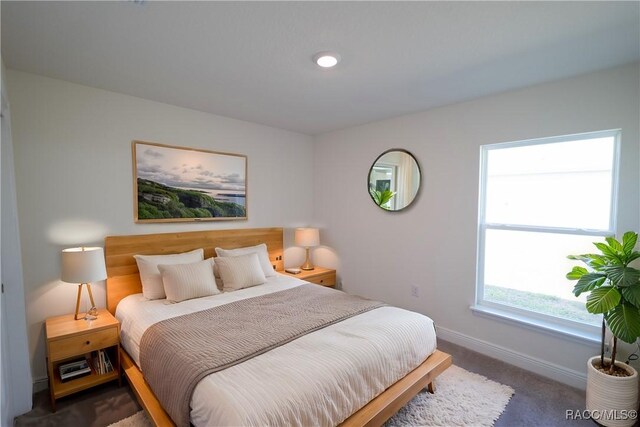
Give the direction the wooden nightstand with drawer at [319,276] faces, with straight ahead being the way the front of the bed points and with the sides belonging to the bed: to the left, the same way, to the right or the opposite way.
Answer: the same way

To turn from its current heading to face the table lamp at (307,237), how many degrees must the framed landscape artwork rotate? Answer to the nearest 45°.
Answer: approximately 45° to its left

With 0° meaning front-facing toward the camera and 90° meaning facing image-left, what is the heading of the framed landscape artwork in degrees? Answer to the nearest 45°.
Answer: approximately 315°

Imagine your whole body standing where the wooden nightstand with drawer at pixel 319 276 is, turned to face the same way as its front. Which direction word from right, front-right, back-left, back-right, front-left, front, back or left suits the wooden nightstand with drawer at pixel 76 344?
right

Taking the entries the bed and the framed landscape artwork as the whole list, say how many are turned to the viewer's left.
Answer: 0

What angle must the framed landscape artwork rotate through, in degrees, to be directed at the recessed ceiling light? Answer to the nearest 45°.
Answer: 0° — it already faces it

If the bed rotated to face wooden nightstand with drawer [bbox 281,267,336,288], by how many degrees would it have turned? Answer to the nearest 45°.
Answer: approximately 135° to its left

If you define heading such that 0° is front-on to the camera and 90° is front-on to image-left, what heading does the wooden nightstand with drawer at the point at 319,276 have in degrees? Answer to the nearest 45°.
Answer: approximately 315°

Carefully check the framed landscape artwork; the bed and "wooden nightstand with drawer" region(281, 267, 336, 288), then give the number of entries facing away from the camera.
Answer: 0

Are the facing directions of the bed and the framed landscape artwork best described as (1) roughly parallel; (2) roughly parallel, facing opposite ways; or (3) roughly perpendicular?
roughly parallel

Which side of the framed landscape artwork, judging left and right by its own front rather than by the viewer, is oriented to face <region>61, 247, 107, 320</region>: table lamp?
right

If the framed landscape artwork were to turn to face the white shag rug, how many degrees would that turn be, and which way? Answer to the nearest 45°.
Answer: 0° — it already faces it

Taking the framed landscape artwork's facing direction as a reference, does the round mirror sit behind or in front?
in front

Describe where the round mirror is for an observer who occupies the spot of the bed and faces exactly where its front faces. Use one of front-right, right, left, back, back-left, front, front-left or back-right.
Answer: left

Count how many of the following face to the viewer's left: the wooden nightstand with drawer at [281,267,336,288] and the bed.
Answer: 0

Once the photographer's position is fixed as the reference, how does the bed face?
facing the viewer and to the right of the viewer
